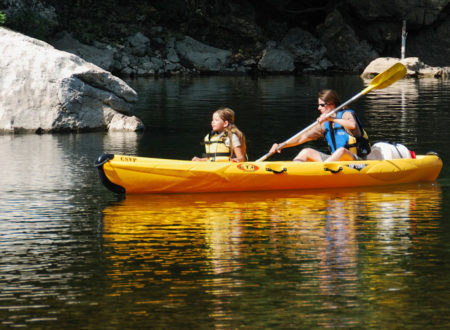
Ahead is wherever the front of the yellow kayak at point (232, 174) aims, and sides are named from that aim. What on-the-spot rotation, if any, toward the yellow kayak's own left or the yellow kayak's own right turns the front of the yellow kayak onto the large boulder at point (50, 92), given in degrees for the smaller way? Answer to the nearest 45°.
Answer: approximately 45° to the yellow kayak's own right

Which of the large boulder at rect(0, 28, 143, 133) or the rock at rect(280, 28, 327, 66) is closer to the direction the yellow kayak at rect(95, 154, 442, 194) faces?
the large boulder

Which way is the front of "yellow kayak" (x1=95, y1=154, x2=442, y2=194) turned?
to the viewer's left

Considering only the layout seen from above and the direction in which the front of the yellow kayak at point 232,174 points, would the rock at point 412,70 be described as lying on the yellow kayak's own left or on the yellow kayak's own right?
on the yellow kayak's own right

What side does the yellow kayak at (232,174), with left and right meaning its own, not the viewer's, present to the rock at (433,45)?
right

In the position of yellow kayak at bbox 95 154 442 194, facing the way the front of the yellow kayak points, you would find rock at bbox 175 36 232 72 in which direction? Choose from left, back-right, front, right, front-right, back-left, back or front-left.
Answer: right

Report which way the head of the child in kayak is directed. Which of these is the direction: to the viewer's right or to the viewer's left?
to the viewer's left

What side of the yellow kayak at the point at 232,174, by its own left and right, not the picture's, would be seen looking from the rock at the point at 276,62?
right

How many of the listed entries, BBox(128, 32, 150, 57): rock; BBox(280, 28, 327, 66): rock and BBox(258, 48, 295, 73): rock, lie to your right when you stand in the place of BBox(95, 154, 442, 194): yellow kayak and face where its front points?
3

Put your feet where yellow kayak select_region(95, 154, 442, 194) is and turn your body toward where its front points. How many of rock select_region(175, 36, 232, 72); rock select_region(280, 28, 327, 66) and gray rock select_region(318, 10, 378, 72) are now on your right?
3

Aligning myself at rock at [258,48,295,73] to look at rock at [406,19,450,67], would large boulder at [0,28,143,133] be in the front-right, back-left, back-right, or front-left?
back-right

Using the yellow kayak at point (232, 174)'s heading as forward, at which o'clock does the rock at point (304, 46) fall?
The rock is roughly at 3 o'clock from the yellow kayak.
